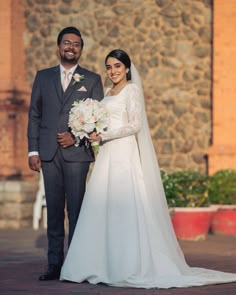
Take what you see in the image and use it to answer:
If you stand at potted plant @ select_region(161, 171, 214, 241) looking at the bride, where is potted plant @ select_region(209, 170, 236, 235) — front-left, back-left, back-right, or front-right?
back-left

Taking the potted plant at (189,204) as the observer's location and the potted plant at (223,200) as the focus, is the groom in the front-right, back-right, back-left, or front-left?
back-right

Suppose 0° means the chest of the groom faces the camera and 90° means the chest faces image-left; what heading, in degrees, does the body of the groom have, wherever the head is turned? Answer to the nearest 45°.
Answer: approximately 0°

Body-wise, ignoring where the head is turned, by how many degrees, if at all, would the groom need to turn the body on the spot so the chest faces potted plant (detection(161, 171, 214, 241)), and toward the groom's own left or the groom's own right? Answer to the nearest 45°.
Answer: approximately 135° to the groom's own left

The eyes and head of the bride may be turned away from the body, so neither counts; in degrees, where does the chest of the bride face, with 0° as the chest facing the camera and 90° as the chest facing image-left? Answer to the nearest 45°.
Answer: approximately 45°
